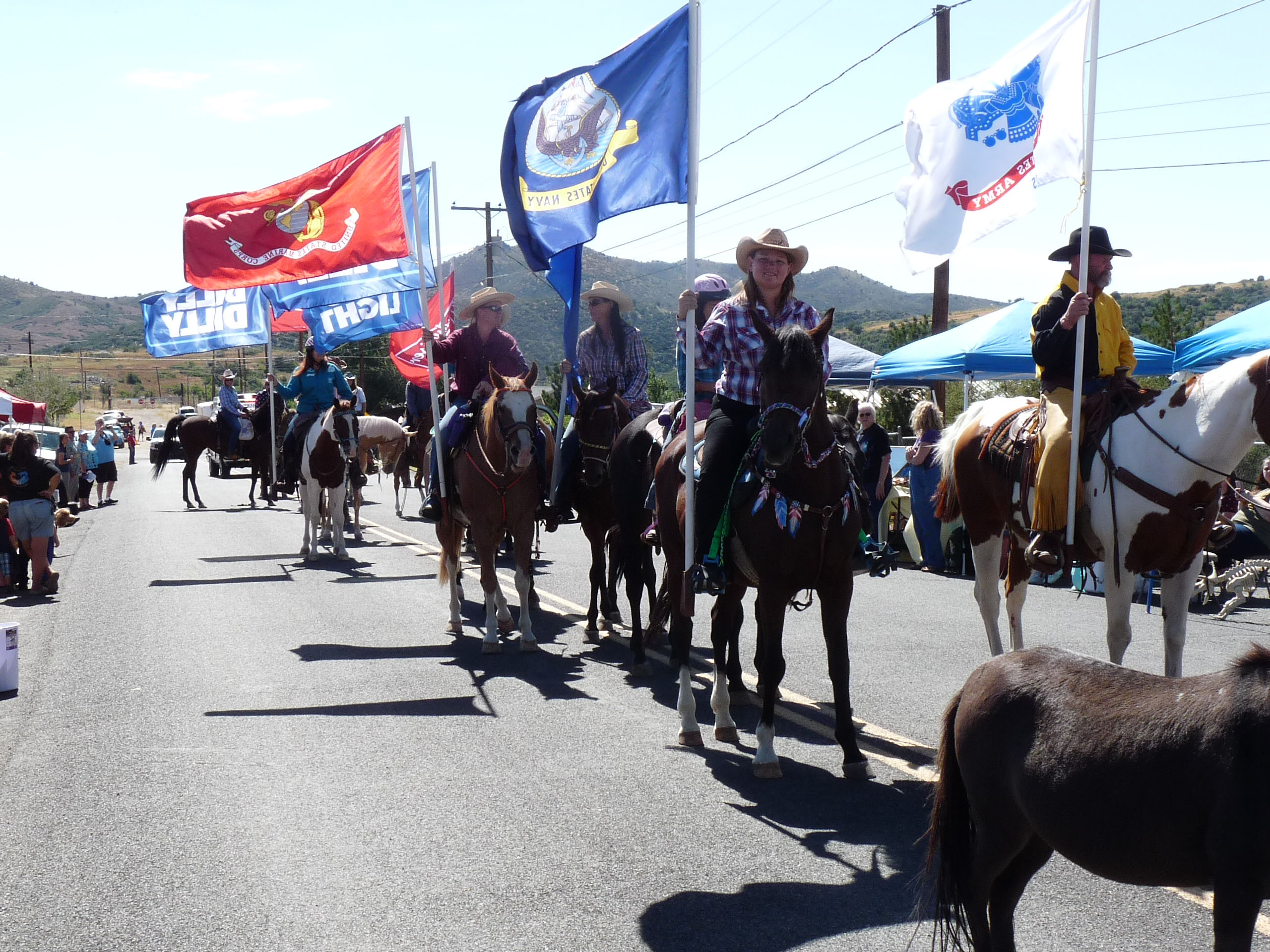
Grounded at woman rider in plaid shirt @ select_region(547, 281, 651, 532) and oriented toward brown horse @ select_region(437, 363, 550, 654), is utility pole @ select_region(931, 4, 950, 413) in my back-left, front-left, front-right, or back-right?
back-right

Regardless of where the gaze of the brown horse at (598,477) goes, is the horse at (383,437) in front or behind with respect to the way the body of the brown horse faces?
behind

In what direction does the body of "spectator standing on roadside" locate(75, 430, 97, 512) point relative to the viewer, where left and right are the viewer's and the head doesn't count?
facing to the right of the viewer

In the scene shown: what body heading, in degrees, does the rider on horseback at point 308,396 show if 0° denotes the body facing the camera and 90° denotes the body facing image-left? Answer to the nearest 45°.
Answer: approximately 0°

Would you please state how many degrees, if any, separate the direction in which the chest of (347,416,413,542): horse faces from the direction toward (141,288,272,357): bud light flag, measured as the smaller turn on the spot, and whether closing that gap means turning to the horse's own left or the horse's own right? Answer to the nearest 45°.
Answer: approximately 135° to the horse's own right

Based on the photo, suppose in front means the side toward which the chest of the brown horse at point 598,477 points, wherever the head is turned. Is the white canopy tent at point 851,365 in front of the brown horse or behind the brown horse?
behind

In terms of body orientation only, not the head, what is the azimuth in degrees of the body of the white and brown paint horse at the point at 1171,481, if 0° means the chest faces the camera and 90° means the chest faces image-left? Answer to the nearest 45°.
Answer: approximately 315°

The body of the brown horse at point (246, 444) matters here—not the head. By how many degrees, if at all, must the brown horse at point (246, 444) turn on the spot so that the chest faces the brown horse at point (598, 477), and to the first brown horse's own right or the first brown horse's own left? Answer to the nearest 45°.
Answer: approximately 90° to the first brown horse's own right

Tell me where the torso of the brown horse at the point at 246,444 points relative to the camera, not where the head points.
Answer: to the viewer's right

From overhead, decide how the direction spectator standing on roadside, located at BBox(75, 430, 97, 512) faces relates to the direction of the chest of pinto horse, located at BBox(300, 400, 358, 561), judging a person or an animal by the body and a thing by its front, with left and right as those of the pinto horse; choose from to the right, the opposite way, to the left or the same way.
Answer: to the left

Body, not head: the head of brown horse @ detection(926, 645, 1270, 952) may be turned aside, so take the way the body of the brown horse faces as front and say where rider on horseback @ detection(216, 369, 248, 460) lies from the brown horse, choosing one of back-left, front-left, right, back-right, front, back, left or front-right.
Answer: back-left
